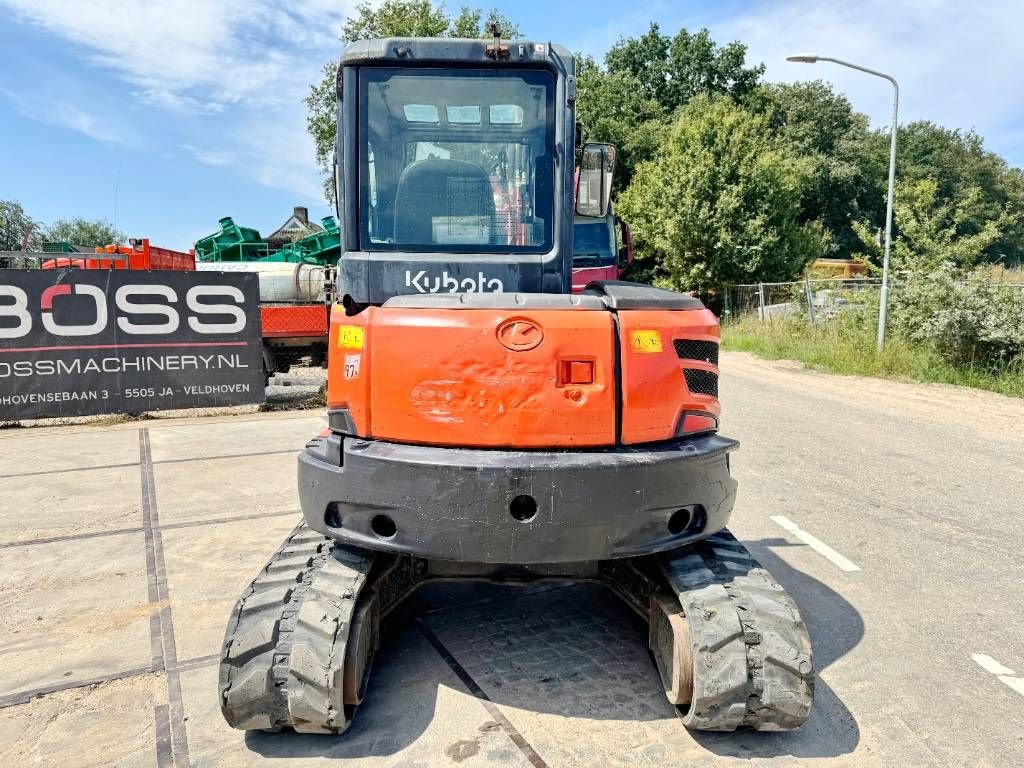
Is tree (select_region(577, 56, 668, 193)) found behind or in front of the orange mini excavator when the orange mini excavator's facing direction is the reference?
in front

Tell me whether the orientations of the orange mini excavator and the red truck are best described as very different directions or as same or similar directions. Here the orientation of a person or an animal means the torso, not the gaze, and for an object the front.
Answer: very different directions

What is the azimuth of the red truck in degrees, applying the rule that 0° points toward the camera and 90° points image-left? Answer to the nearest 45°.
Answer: approximately 0°

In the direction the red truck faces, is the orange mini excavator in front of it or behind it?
in front

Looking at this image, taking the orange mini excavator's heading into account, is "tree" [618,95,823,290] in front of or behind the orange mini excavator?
in front

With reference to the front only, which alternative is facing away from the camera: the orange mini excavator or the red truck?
the orange mini excavator

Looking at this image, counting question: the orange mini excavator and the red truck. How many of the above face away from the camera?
1

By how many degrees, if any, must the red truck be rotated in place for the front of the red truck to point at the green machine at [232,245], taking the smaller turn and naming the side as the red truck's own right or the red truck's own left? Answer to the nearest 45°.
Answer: approximately 135° to the red truck's own right

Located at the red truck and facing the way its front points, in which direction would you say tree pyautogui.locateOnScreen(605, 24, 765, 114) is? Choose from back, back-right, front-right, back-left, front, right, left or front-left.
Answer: back

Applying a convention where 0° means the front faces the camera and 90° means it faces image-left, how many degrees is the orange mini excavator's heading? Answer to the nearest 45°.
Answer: approximately 180°

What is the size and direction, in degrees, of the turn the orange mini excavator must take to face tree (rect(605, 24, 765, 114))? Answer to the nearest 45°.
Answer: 0° — it already faces it

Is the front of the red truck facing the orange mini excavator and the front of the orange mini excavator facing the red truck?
yes
